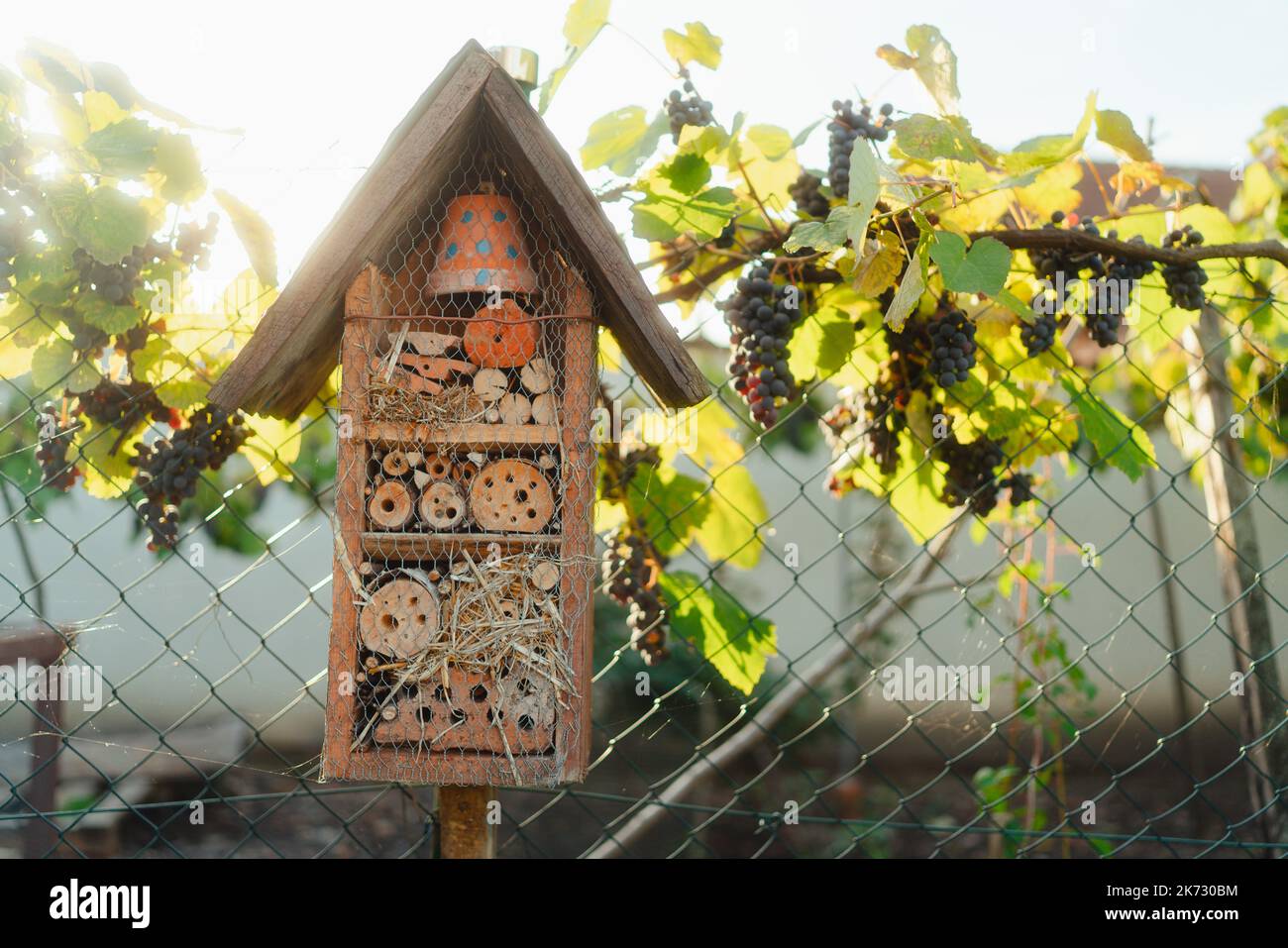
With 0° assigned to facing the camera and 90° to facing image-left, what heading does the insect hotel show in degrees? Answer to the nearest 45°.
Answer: approximately 0°

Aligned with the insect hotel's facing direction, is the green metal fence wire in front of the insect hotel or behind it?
behind
